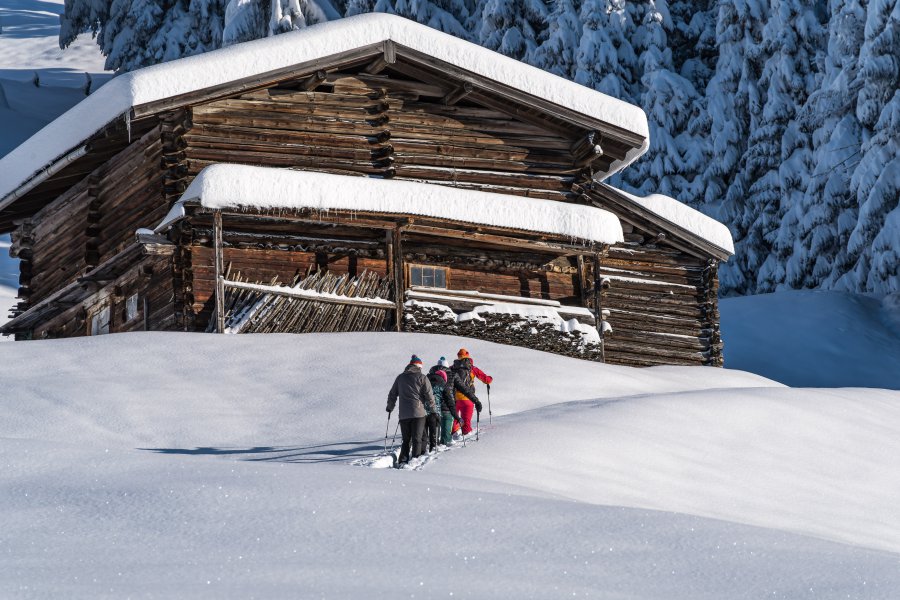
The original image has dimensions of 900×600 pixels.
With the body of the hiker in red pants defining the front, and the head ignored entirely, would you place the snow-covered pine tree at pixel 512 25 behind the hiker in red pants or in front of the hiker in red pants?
in front

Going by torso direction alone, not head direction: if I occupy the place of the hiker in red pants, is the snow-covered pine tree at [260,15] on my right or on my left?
on my left

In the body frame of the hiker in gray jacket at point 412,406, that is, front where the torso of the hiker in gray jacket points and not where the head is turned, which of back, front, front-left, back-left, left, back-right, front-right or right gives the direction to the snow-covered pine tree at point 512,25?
front-left

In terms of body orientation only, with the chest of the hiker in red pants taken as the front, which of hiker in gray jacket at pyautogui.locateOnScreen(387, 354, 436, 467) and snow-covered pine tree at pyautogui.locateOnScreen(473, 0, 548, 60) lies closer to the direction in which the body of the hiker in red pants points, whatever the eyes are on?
the snow-covered pine tree

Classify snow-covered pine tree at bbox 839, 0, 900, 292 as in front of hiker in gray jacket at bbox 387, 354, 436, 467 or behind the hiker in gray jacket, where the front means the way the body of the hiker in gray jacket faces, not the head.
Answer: in front

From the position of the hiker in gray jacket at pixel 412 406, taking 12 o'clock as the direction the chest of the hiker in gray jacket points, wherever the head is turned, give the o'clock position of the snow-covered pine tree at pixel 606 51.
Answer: The snow-covered pine tree is roughly at 11 o'clock from the hiker in gray jacket.

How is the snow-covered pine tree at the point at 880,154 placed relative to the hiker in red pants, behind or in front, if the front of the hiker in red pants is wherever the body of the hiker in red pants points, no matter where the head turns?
in front

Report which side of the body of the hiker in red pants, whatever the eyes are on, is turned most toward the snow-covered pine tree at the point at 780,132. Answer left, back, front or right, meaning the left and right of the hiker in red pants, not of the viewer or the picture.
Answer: front

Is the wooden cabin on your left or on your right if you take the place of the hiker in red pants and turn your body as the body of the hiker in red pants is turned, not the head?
on your left

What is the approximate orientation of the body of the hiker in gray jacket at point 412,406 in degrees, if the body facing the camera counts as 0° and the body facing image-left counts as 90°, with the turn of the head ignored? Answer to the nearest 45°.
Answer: approximately 225°

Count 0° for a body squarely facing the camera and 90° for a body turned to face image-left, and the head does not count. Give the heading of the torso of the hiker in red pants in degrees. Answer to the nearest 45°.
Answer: approximately 225°

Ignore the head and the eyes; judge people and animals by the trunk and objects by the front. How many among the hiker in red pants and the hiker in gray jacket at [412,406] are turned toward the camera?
0
